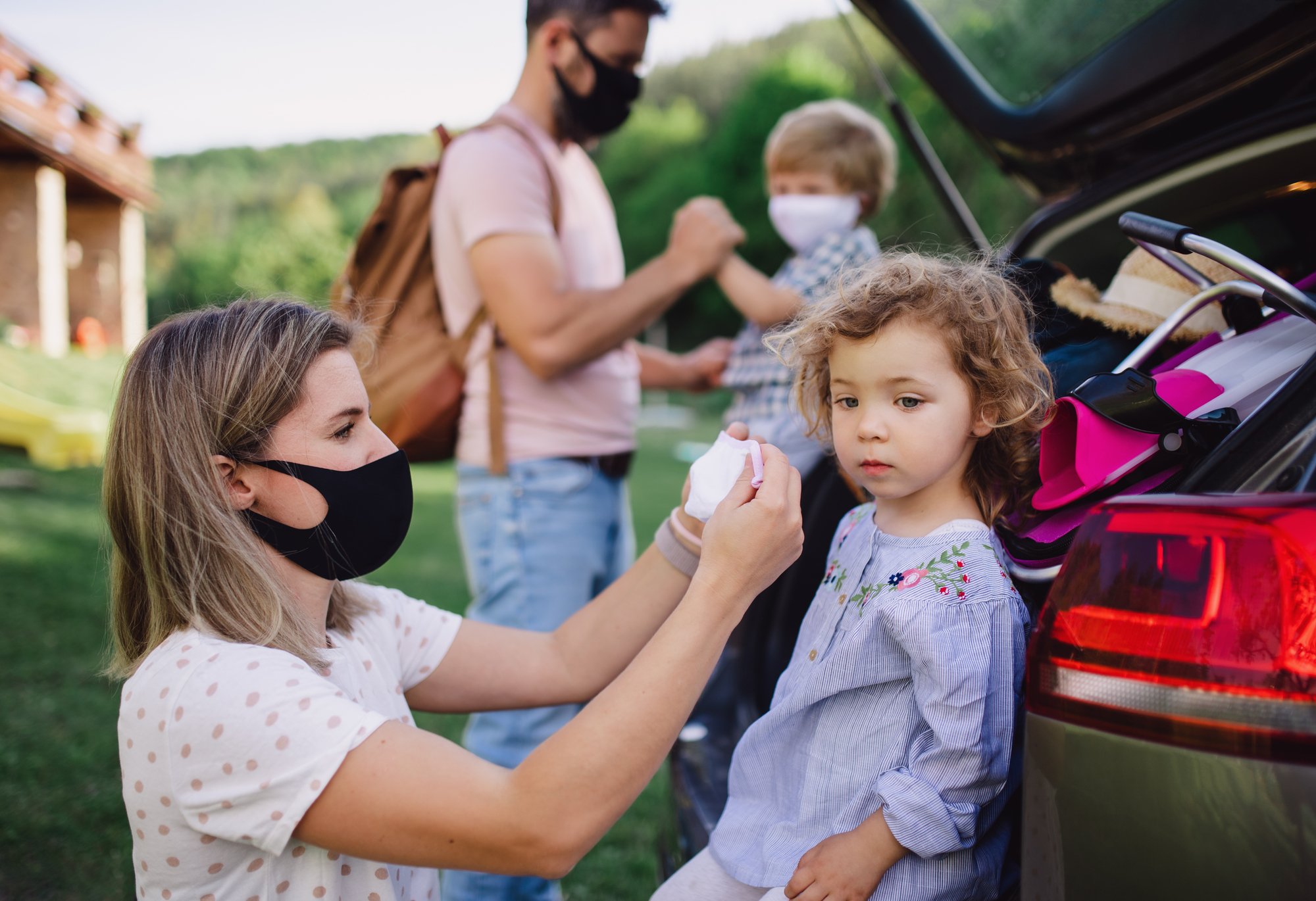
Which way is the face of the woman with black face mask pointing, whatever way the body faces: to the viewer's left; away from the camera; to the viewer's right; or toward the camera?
to the viewer's right

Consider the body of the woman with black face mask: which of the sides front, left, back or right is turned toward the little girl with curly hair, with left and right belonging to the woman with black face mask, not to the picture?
front

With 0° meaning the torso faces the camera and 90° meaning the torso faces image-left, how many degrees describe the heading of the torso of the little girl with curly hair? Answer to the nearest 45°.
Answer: approximately 45°

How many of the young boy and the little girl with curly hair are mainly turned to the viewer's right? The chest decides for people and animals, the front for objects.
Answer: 0

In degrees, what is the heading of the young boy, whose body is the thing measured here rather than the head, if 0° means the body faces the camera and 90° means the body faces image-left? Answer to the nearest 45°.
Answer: approximately 45°

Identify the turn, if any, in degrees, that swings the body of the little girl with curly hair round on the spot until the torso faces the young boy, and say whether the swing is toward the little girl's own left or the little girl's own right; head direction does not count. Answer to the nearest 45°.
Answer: approximately 135° to the little girl's own right

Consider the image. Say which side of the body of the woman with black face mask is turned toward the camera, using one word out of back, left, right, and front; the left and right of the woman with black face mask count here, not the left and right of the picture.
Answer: right

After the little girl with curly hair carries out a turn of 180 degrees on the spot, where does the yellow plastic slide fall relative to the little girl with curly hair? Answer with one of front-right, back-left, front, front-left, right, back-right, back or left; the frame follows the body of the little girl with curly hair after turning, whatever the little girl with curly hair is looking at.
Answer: left

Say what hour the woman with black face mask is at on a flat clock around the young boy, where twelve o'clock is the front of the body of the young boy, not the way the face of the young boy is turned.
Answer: The woman with black face mask is roughly at 11 o'clock from the young boy.

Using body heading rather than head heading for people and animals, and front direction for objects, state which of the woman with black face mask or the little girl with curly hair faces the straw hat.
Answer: the woman with black face mask

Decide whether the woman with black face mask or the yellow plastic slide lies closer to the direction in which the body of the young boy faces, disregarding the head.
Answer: the woman with black face mask

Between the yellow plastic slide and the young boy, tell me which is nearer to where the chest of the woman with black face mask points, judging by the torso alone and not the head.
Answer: the young boy
